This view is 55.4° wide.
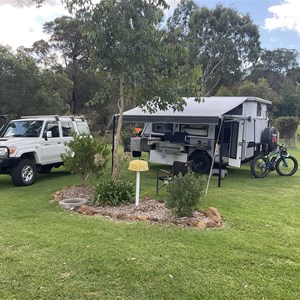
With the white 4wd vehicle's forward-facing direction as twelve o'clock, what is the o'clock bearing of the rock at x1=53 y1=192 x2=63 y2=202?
The rock is roughly at 10 o'clock from the white 4wd vehicle.

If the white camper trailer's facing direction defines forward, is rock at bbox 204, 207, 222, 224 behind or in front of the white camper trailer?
behind

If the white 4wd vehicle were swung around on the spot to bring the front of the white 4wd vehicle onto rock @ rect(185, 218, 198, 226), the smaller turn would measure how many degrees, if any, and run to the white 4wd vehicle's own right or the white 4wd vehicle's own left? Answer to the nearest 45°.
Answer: approximately 90° to the white 4wd vehicle's own left

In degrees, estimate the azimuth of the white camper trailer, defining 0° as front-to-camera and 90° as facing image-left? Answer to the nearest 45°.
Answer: approximately 135°

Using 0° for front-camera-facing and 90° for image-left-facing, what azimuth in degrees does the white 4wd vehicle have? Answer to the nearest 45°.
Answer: approximately 45°

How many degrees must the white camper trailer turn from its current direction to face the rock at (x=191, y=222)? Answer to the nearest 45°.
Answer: approximately 135° to its left

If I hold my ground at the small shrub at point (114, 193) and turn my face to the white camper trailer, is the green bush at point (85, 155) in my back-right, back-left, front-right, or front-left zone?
front-left

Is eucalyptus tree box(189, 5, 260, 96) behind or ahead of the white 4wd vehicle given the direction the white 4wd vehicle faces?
behind

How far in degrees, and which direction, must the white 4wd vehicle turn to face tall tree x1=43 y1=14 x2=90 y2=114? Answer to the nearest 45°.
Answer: approximately 135° to its right

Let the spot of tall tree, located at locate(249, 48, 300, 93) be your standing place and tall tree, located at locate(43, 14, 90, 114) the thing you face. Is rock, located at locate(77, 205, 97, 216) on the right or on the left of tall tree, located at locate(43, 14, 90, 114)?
left

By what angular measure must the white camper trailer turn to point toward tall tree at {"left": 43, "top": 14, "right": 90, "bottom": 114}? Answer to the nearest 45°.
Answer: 0° — it already faces it
